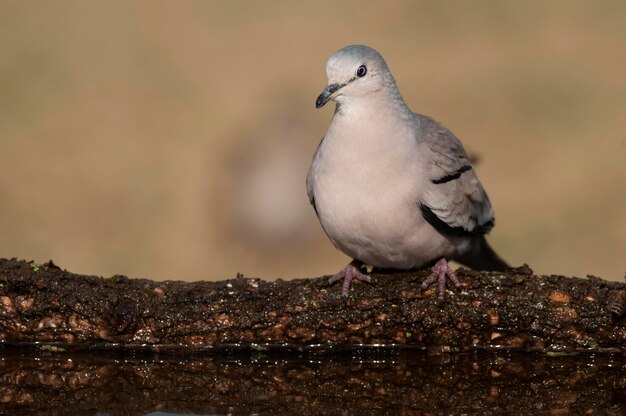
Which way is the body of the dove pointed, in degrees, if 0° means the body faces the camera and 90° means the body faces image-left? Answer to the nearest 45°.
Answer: approximately 45°
